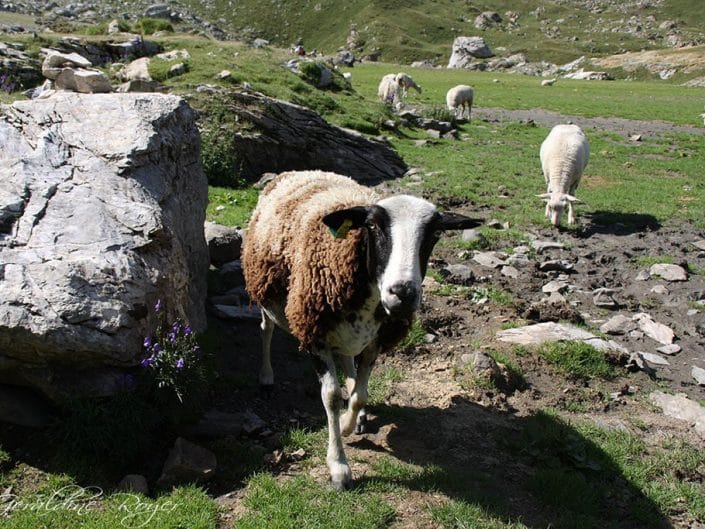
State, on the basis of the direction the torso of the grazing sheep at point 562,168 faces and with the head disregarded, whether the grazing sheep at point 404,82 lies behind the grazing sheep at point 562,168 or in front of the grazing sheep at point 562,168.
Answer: behind

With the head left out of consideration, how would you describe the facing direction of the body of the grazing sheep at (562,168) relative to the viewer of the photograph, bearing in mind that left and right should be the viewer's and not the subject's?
facing the viewer

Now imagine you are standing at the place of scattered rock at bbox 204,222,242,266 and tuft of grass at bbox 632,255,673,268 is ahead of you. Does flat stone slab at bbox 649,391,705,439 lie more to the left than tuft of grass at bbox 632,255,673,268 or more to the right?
right

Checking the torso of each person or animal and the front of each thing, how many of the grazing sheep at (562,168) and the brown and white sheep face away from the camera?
0

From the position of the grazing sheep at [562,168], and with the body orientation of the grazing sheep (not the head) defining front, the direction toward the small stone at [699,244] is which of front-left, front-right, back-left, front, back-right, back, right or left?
front-left

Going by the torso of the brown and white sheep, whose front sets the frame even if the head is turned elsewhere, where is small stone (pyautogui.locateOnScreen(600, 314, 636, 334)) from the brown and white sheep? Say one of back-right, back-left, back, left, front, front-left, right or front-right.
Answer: left

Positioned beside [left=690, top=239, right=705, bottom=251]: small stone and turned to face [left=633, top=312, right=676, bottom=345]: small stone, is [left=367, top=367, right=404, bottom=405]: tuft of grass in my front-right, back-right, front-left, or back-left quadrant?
front-right

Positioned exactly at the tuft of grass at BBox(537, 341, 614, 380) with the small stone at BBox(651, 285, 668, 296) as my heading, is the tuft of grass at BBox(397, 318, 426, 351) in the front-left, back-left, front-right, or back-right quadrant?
back-left

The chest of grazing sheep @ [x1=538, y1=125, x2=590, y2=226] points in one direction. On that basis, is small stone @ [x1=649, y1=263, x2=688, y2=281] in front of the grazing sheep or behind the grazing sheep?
in front

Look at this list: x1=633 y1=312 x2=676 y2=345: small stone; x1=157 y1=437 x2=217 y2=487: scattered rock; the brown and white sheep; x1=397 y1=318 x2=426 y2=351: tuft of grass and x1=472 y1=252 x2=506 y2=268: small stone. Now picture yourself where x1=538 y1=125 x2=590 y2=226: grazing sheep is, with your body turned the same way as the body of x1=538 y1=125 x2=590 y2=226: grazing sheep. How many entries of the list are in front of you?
5

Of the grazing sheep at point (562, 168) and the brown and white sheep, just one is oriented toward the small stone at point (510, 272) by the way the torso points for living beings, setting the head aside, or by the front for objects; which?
the grazing sheep

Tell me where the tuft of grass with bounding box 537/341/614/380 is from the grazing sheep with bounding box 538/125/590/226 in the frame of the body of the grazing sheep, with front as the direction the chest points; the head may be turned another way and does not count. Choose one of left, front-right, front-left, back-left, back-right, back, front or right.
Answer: front

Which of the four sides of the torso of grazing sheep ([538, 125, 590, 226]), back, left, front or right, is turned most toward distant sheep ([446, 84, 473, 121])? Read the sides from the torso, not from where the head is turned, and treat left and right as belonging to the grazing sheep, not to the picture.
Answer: back
